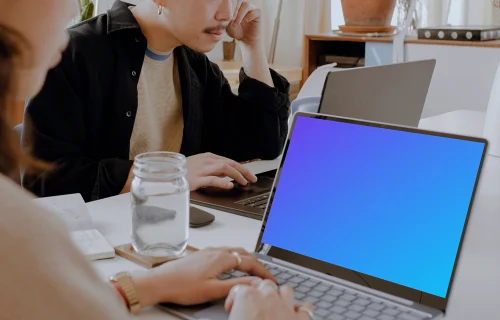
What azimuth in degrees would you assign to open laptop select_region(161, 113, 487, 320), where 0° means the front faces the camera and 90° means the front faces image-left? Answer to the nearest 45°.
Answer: approximately 45°

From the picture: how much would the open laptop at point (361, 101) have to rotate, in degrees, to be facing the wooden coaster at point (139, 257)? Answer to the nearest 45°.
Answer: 0° — it already faces it

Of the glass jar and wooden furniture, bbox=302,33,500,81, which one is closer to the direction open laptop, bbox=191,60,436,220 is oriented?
the glass jar

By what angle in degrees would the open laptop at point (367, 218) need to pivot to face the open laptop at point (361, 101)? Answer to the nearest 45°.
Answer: approximately 135° to its right

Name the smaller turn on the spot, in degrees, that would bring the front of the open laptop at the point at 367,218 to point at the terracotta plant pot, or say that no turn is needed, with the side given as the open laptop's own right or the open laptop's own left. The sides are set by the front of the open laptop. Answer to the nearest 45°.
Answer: approximately 135° to the open laptop's own right

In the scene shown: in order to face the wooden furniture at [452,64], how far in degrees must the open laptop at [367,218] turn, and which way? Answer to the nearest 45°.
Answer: approximately 135° to its right

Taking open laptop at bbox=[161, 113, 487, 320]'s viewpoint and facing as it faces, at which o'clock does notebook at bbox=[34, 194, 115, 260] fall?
The notebook is roughly at 2 o'clock from the open laptop.

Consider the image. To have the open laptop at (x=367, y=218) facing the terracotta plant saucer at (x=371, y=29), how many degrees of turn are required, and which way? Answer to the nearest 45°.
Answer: approximately 135° to its right

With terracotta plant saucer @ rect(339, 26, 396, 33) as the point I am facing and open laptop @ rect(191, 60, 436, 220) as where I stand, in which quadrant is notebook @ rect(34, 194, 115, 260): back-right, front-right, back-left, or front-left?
back-left
